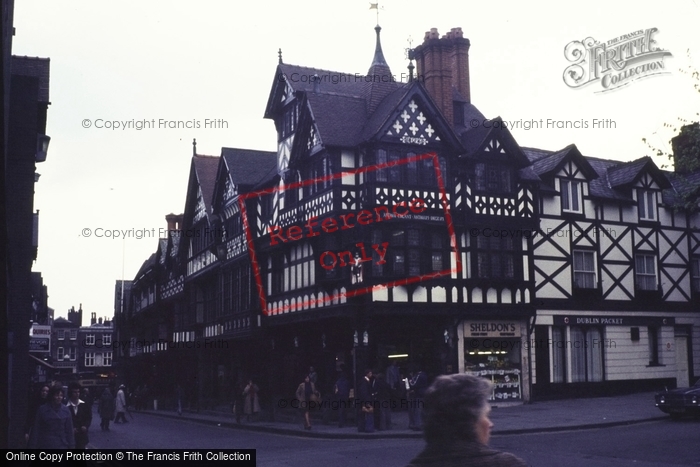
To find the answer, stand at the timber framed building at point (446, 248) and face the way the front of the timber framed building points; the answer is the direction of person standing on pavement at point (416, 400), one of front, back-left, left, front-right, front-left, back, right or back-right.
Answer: front

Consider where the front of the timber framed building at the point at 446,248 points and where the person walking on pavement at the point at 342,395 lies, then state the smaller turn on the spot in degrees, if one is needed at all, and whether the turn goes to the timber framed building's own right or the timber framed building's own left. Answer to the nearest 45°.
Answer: approximately 45° to the timber framed building's own right

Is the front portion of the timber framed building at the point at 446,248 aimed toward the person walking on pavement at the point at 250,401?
no

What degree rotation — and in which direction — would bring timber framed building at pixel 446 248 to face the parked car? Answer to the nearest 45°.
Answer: approximately 45° to its left

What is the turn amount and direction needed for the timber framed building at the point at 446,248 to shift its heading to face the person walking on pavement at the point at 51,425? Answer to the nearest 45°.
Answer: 0° — it already faces them

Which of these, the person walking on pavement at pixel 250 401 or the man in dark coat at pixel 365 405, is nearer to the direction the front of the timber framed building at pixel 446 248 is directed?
the man in dark coat

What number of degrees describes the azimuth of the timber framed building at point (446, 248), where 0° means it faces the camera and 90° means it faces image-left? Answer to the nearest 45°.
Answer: approximately 0°

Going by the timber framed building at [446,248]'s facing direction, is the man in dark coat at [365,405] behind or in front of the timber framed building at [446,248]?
in front

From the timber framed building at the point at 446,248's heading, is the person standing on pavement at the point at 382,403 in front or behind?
in front

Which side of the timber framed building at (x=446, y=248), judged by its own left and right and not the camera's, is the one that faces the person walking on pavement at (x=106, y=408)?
right
